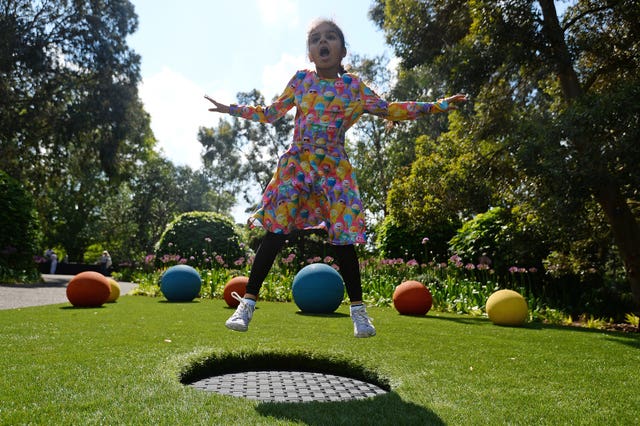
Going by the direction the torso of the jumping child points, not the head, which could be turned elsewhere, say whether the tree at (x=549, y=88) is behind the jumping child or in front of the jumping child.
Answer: behind

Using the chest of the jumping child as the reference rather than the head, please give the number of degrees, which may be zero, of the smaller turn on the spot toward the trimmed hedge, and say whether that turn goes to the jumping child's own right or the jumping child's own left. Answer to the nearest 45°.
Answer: approximately 135° to the jumping child's own right

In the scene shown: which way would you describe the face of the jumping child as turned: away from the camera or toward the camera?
toward the camera

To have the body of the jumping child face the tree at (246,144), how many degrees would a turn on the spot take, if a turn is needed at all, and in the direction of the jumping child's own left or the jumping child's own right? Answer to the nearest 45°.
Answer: approximately 180°

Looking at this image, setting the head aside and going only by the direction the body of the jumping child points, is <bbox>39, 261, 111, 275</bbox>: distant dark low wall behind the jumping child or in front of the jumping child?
behind

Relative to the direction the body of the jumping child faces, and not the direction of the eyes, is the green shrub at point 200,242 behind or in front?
behind

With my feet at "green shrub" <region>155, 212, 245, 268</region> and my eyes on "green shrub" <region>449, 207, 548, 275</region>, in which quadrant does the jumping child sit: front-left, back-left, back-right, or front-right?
front-right

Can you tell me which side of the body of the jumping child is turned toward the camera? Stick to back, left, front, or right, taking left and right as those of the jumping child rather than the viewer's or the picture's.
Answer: front

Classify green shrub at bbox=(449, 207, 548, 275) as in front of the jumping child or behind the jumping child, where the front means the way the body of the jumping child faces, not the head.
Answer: behind
